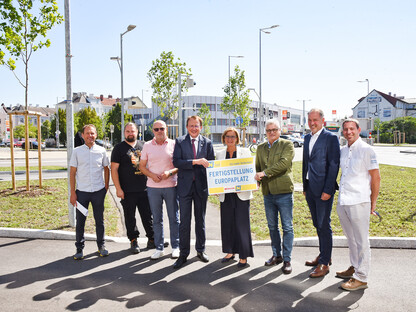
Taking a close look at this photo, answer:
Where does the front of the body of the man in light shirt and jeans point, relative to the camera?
toward the camera

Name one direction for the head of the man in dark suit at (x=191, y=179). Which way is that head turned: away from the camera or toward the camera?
toward the camera

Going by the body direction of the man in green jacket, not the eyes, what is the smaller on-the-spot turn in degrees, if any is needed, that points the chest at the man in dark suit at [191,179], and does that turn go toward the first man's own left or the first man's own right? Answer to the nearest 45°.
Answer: approximately 45° to the first man's own right

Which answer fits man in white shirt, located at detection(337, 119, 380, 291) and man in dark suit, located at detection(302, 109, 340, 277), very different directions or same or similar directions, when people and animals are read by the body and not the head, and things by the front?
same or similar directions

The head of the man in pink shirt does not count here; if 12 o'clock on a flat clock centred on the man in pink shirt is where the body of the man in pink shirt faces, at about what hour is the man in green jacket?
The man in green jacket is roughly at 10 o'clock from the man in pink shirt.

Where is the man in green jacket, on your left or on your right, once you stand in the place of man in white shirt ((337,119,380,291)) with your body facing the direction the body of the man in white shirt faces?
on your right

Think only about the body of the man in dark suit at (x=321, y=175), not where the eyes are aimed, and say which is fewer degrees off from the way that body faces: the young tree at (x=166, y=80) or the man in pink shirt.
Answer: the man in pink shirt

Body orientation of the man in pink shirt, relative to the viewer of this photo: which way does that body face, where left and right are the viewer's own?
facing the viewer

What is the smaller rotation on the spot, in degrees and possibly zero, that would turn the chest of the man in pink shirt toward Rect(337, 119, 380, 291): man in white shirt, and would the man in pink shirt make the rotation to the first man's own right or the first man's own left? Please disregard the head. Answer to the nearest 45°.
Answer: approximately 45° to the first man's own left

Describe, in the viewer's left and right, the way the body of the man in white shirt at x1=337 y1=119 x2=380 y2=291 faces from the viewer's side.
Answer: facing the viewer and to the left of the viewer

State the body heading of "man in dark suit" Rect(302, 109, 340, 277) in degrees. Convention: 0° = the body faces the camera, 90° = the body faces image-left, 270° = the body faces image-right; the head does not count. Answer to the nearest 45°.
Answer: approximately 45°

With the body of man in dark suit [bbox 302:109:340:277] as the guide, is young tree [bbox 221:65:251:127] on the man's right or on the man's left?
on the man's right
